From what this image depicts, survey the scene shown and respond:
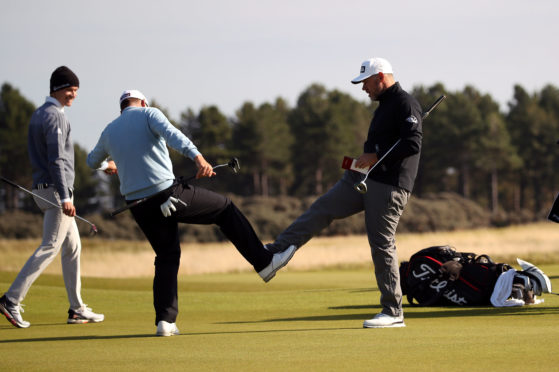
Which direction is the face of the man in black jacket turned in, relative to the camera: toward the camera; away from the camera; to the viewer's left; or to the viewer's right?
to the viewer's left

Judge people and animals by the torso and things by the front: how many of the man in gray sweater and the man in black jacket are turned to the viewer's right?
1

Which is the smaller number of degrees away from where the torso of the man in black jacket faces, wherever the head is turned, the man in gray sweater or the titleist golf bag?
the man in gray sweater

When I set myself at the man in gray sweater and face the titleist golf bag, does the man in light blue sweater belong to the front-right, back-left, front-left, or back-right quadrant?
front-right

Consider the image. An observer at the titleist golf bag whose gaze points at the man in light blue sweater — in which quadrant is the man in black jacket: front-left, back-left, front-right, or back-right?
front-left

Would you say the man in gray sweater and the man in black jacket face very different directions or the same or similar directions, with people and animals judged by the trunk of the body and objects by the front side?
very different directions

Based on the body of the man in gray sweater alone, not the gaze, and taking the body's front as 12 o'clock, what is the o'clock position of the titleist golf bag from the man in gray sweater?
The titleist golf bag is roughly at 12 o'clock from the man in gray sweater.

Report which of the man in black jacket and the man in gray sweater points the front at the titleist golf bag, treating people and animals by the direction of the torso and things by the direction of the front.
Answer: the man in gray sweater

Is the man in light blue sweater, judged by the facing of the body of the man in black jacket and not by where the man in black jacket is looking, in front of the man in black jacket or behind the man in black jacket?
in front

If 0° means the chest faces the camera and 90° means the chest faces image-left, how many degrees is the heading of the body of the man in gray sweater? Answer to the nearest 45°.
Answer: approximately 270°

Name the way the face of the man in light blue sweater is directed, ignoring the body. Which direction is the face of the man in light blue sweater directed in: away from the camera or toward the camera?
away from the camera
